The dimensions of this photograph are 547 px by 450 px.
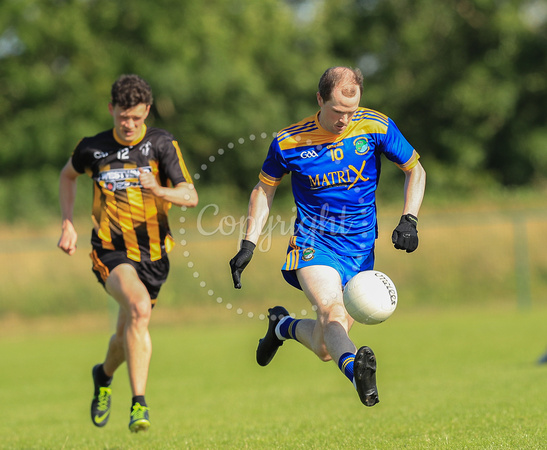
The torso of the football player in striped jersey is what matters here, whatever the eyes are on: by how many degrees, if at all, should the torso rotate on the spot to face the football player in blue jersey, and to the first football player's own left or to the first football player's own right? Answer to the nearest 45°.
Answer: approximately 45° to the first football player's own left

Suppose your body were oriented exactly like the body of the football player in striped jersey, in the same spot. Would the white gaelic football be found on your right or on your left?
on your left

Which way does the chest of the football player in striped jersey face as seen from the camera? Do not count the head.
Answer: toward the camera
